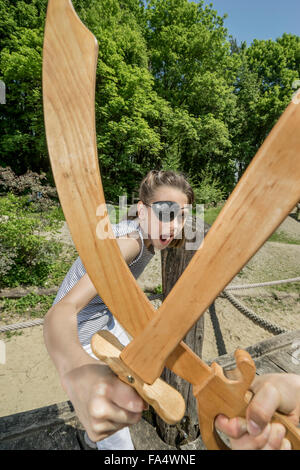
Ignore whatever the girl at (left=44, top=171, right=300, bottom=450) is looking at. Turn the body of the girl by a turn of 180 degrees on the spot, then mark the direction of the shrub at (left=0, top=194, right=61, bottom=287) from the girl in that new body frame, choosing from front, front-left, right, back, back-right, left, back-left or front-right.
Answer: front

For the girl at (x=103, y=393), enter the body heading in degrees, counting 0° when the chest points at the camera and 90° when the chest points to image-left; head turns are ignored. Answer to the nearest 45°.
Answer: approximately 315°

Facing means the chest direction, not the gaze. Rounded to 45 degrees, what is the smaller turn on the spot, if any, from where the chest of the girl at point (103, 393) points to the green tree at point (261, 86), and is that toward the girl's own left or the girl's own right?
approximately 135° to the girl's own left

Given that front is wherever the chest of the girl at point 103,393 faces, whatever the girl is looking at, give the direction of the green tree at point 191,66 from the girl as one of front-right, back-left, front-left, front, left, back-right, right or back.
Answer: back-left
